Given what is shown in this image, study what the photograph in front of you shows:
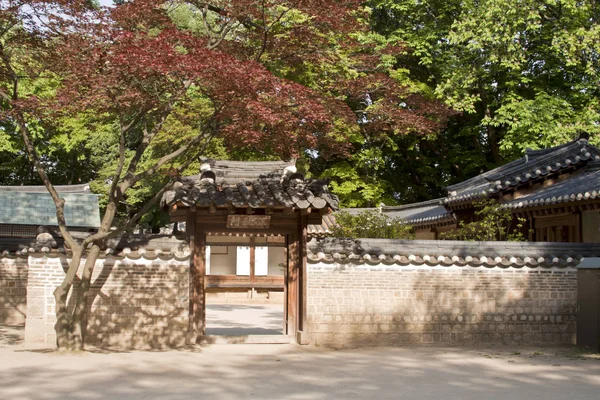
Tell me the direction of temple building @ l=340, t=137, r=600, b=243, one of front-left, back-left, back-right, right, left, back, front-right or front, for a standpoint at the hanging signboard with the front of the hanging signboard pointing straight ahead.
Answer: back-left

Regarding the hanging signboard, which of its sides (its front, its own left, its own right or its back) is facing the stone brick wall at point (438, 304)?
left

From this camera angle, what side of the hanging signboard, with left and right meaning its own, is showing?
front

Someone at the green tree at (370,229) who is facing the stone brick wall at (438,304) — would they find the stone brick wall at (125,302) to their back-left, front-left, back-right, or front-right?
front-right

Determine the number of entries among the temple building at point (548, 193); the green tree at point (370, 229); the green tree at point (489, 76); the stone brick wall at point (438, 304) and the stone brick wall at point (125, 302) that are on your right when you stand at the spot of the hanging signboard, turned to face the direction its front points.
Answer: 1

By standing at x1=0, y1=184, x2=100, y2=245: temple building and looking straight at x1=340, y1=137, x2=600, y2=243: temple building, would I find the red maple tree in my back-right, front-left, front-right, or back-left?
front-right

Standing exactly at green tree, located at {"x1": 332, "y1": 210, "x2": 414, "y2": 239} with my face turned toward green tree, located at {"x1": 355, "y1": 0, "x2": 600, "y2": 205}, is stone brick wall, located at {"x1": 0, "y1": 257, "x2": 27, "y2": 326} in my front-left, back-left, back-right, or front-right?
back-left

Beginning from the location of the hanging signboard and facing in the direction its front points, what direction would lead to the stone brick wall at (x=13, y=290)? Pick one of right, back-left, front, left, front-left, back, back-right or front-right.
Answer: back-right

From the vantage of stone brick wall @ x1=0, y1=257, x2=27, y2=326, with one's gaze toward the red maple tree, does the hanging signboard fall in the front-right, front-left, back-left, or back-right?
front-left

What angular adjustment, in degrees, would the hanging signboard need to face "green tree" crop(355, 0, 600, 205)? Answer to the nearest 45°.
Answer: approximately 135° to its left

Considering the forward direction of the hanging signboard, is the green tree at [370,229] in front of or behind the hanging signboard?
behind
